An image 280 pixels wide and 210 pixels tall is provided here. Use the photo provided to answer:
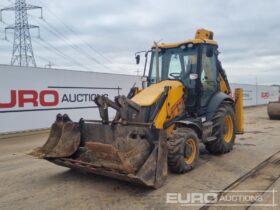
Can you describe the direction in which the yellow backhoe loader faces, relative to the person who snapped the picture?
facing the viewer and to the left of the viewer

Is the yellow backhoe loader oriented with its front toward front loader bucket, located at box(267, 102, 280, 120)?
no
